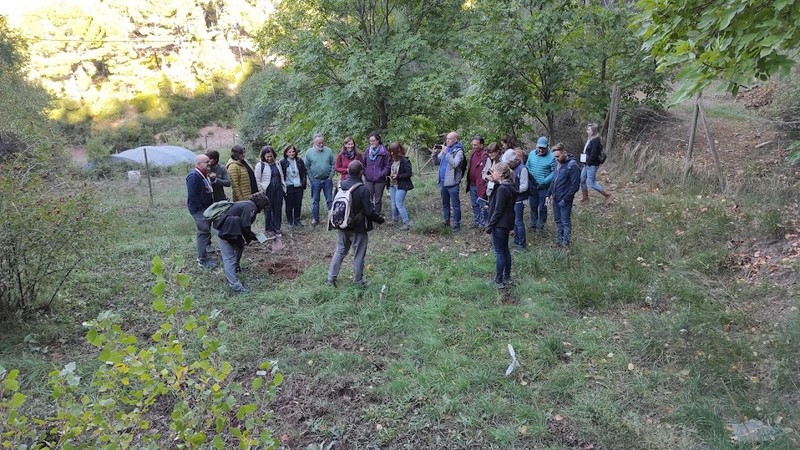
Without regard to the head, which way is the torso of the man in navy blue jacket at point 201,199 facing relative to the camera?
to the viewer's right

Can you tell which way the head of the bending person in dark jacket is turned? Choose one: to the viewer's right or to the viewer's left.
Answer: to the viewer's right

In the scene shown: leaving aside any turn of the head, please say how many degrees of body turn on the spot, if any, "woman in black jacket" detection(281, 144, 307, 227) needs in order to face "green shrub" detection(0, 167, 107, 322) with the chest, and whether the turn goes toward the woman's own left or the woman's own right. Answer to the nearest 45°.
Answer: approximately 45° to the woman's own right

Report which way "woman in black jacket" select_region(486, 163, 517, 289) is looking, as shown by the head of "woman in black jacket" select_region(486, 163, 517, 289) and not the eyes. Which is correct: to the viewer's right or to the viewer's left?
to the viewer's left

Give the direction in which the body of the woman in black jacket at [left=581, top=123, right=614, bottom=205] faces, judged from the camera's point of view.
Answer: to the viewer's left

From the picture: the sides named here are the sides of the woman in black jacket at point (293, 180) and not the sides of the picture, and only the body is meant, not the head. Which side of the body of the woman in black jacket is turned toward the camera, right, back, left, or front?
front

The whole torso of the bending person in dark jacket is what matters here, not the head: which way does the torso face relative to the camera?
to the viewer's right

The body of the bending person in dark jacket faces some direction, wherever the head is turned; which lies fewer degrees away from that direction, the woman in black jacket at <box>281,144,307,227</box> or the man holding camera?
the man holding camera

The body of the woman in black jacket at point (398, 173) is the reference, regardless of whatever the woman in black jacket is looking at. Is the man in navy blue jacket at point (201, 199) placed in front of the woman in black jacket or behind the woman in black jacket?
in front

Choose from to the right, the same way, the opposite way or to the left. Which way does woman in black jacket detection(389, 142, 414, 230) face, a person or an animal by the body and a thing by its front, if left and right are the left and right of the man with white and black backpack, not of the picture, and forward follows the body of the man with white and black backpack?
the opposite way

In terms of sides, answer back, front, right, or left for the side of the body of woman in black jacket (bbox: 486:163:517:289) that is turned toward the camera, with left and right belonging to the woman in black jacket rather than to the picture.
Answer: left

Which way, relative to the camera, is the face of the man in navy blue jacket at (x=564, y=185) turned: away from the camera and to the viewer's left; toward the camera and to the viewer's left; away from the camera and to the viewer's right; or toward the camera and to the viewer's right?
toward the camera and to the viewer's left
